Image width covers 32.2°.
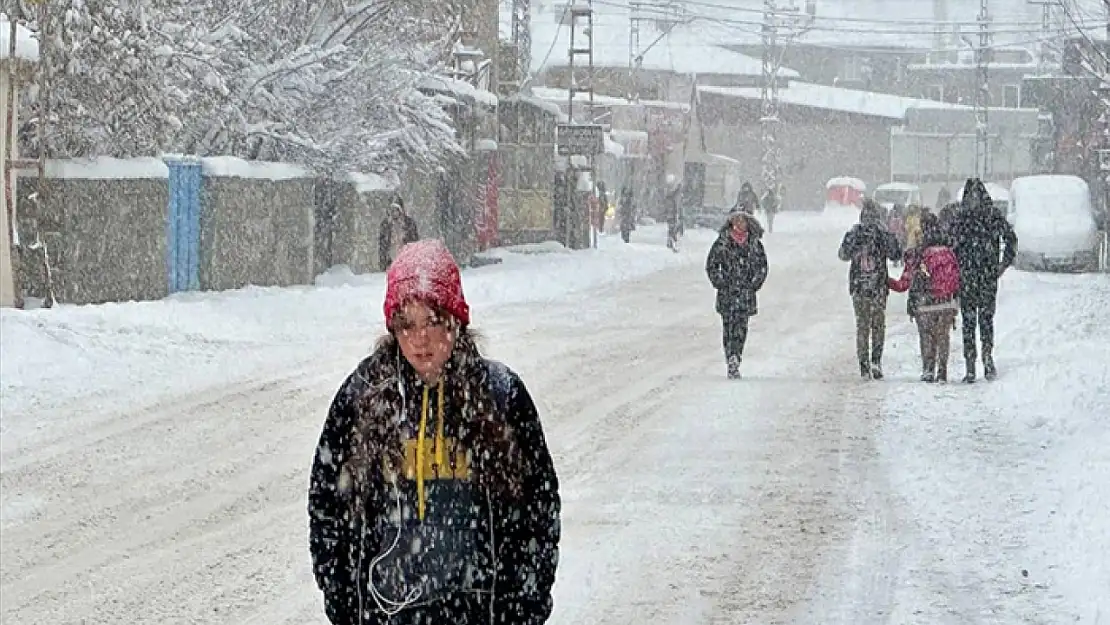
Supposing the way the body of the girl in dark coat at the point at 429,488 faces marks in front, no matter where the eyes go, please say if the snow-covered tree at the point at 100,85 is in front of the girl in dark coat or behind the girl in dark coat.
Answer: behind

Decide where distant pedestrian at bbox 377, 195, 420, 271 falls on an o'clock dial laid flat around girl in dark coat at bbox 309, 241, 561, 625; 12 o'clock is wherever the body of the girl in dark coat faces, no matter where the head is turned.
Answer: The distant pedestrian is roughly at 6 o'clock from the girl in dark coat.

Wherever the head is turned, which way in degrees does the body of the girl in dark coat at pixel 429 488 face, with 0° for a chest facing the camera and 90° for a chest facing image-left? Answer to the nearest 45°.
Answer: approximately 0°

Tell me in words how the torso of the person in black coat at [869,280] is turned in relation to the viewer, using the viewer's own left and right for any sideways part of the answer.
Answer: facing away from the viewer

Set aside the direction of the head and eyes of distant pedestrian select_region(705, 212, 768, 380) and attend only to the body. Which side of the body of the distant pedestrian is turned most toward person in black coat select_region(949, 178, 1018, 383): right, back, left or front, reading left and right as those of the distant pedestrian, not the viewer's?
left

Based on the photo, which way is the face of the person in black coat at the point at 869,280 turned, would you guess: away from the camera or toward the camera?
away from the camera

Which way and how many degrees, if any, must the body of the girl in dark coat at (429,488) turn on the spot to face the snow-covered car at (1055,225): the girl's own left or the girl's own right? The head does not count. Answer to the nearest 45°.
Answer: approximately 180°

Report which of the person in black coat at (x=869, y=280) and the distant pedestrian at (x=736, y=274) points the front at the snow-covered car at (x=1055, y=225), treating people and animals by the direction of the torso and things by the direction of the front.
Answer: the person in black coat

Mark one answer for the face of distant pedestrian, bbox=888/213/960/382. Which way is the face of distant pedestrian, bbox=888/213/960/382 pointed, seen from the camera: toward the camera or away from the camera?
away from the camera

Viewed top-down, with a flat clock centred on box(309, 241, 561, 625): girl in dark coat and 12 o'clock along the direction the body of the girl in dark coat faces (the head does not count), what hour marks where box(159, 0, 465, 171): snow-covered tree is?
The snow-covered tree is roughly at 6 o'clock from the girl in dark coat.

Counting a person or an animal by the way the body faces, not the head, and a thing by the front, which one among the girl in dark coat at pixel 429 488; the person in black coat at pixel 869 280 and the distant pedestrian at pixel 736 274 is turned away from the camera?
the person in black coat

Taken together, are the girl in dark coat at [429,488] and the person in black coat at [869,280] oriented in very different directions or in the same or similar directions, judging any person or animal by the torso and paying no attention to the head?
very different directions

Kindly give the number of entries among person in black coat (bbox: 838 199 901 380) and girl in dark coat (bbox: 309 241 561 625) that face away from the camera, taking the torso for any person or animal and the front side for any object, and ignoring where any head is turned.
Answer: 1

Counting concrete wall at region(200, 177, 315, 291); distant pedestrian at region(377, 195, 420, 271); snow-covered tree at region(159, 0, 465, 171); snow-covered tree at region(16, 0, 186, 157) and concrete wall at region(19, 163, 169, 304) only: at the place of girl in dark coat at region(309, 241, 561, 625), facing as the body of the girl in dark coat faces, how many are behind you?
5

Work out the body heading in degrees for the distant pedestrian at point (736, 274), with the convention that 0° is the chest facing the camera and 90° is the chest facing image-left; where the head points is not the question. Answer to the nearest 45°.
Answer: approximately 0°
